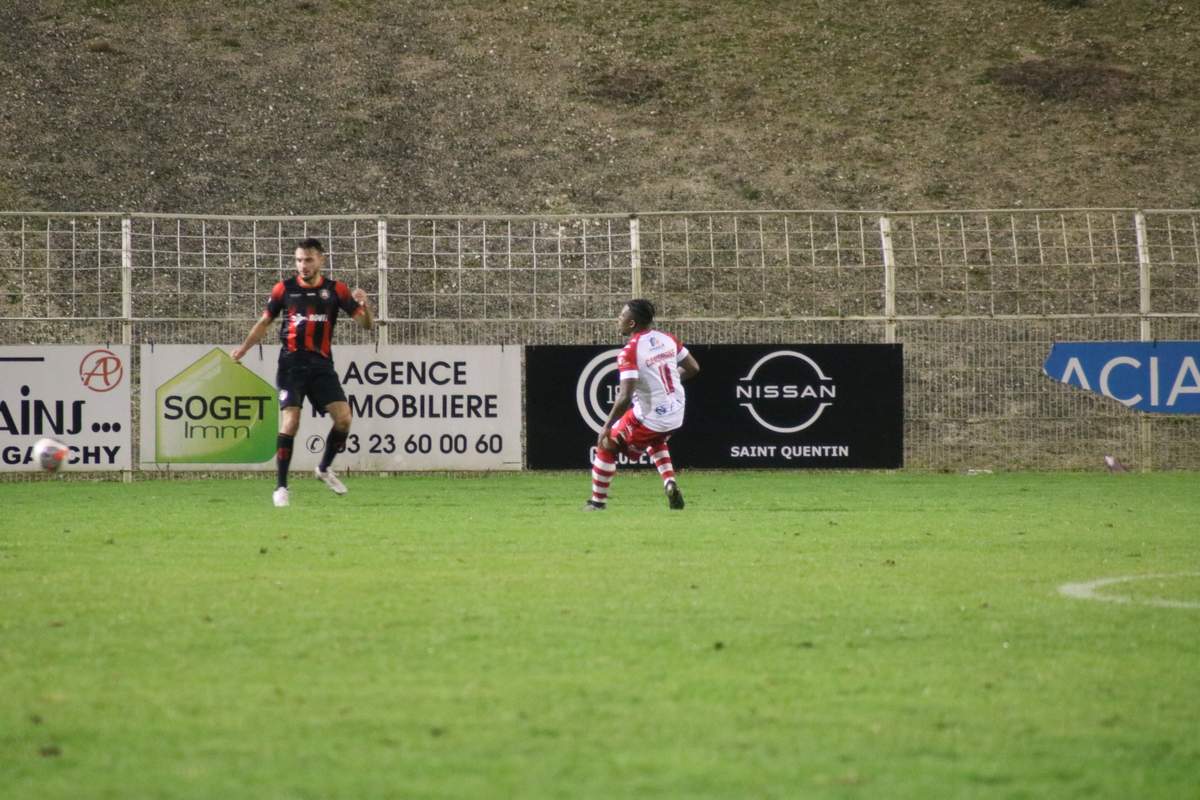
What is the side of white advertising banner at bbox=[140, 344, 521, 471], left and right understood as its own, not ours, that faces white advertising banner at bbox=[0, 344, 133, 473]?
right

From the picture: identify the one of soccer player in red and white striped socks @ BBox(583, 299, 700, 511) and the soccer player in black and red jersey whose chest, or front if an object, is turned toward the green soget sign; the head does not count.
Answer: the soccer player in red and white striped socks

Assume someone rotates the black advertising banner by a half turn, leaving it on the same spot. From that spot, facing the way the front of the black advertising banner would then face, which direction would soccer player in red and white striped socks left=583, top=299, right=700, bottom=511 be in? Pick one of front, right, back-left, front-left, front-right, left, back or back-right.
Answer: back

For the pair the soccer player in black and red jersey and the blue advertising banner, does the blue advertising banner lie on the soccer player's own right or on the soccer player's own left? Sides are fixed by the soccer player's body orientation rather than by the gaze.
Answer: on the soccer player's own left

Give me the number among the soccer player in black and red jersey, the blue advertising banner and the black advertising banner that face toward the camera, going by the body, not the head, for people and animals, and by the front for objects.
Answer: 3

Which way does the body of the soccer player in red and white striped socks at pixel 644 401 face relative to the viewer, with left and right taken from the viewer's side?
facing away from the viewer and to the left of the viewer

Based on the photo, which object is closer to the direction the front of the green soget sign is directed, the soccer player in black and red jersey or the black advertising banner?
the soccer player in black and red jersey

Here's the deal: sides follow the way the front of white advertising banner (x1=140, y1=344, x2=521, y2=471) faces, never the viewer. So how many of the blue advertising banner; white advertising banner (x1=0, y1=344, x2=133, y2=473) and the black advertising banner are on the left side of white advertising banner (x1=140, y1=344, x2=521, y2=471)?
2

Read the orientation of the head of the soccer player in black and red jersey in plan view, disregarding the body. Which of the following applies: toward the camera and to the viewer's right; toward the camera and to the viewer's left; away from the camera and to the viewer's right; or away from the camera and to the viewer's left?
toward the camera and to the viewer's left

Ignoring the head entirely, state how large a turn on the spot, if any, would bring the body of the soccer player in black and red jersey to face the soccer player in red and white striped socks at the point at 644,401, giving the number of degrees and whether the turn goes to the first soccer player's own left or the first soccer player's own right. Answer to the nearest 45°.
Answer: approximately 45° to the first soccer player's own left

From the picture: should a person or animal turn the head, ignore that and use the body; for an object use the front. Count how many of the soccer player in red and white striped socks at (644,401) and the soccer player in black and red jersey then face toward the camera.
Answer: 1

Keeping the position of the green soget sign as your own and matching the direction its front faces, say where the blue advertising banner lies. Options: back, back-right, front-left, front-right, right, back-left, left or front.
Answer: left
